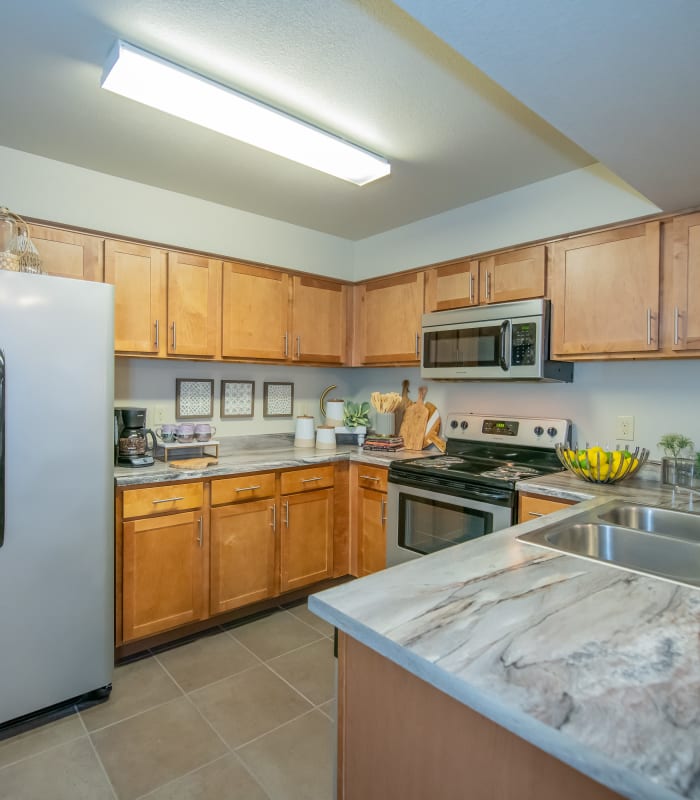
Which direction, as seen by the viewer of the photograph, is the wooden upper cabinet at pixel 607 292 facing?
facing the viewer and to the left of the viewer

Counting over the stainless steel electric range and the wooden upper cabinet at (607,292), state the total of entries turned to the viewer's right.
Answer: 0

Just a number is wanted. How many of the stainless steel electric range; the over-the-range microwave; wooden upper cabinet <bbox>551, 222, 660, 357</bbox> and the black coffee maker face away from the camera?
0

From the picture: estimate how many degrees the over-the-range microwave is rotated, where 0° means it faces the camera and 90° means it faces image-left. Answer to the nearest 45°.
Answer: approximately 45°

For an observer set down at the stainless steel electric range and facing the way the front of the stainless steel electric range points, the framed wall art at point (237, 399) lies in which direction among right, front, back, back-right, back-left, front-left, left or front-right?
front-right

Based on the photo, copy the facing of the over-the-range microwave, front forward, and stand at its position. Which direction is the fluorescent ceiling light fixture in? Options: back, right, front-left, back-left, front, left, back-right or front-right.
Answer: front

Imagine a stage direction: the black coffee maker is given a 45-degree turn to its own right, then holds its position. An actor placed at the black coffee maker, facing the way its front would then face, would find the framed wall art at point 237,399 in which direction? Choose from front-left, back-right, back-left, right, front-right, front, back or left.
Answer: back-left

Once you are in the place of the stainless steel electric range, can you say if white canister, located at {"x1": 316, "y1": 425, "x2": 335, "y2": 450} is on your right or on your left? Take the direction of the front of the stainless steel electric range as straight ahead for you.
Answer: on your right

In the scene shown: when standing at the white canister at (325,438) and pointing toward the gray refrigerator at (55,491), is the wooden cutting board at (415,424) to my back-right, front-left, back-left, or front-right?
back-left

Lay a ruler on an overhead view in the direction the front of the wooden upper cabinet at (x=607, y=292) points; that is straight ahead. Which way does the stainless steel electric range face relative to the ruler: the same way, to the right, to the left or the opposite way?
the same way

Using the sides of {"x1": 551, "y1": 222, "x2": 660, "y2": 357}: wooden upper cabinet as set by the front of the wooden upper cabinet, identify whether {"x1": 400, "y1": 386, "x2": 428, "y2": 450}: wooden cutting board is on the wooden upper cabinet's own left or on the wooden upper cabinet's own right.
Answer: on the wooden upper cabinet's own right

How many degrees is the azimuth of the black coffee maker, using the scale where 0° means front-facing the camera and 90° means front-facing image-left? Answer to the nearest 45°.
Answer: approximately 315°
